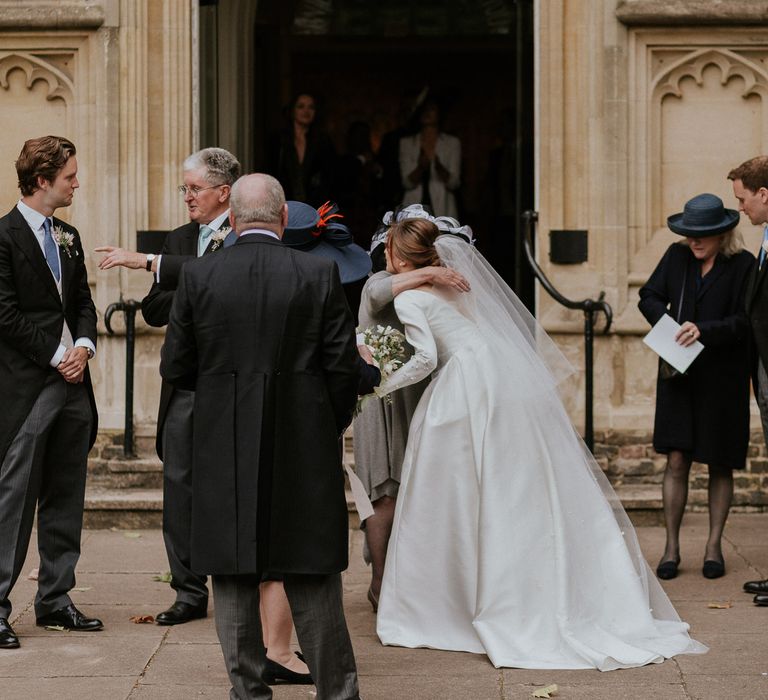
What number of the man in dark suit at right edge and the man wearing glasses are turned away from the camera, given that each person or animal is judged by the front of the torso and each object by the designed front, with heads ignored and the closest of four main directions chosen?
0

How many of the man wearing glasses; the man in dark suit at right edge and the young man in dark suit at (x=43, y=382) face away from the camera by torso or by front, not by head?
0

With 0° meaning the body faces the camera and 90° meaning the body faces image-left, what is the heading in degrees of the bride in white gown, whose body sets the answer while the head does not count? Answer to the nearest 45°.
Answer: approximately 135°

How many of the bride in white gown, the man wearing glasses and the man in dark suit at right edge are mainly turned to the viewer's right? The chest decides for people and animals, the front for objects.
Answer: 0

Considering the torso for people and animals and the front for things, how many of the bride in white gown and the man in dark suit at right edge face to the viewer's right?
0

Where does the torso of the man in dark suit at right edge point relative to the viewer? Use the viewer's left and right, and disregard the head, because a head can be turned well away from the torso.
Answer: facing the viewer and to the left of the viewer

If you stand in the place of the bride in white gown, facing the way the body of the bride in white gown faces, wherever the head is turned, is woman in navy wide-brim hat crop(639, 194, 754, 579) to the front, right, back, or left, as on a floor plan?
right

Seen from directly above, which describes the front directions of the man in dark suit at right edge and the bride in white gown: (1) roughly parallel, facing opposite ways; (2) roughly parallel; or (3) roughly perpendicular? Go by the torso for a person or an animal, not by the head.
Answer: roughly perpendicular

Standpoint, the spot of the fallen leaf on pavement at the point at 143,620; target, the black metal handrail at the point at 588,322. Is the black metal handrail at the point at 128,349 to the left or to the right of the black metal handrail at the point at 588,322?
left

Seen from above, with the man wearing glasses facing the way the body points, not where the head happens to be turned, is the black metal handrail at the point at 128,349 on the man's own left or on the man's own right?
on the man's own right

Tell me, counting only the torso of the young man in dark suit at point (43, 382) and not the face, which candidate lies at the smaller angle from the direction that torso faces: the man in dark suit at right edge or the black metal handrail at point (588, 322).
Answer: the man in dark suit at right edge

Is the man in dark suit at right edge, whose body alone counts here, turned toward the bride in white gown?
yes

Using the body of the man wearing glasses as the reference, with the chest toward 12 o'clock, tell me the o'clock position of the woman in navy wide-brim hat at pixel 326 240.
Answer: The woman in navy wide-brim hat is roughly at 8 o'clock from the man wearing glasses.

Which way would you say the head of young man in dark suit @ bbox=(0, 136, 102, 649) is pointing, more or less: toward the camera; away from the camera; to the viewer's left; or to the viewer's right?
to the viewer's right

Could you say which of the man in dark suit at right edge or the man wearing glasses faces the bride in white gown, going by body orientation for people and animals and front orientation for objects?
the man in dark suit at right edge

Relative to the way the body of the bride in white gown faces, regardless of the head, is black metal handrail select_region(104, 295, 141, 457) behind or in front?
in front

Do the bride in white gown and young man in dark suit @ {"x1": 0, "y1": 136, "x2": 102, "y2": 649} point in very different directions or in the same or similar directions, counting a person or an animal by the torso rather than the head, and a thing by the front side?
very different directions

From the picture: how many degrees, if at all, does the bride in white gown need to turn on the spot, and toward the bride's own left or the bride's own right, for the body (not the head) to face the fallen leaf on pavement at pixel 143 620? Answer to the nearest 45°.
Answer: approximately 45° to the bride's own left
